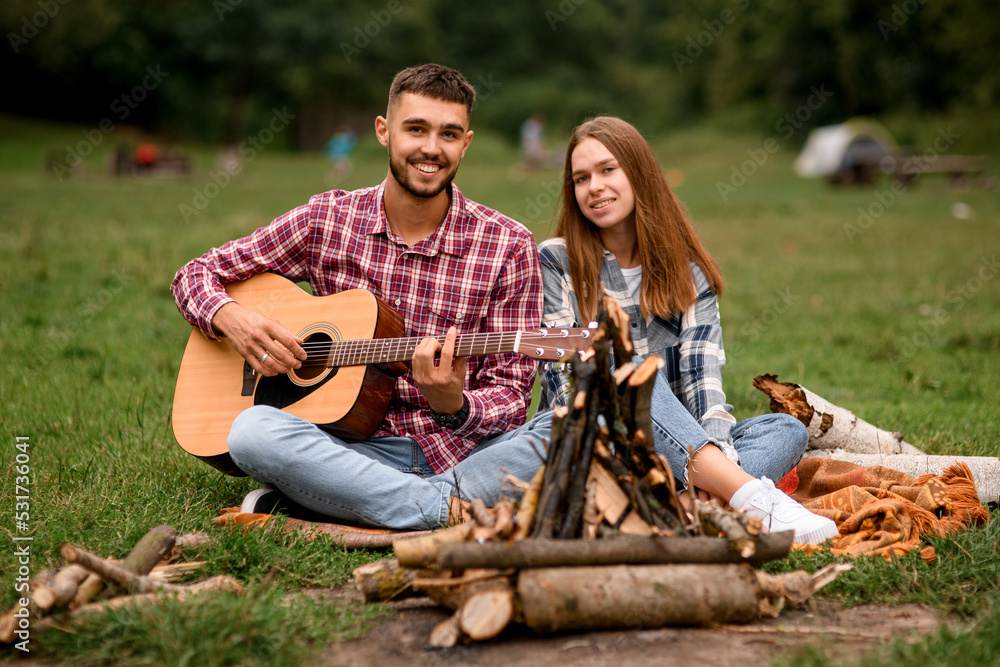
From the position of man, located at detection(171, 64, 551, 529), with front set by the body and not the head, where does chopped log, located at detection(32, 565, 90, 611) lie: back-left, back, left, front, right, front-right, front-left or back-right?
front-right

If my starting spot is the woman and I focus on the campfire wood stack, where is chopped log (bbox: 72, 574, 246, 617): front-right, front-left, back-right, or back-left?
front-right

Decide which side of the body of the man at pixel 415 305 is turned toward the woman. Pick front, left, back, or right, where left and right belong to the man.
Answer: left

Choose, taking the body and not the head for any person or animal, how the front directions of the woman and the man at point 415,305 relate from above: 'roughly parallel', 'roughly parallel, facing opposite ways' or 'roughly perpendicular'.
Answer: roughly parallel

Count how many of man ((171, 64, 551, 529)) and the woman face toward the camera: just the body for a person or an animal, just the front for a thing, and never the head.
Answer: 2

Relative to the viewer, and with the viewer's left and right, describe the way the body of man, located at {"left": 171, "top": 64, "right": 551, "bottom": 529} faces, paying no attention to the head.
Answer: facing the viewer

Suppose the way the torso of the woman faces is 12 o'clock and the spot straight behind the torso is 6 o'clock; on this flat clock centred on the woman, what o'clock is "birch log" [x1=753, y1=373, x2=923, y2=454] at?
The birch log is roughly at 8 o'clock from the woman.

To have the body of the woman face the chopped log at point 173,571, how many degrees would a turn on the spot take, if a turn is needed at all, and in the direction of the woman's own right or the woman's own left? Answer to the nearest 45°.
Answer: approximately 45° to the woman's own right

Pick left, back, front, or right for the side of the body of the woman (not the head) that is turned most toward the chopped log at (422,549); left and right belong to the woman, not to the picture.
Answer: front

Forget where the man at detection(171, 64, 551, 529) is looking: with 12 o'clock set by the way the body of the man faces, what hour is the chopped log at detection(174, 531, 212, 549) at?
The chopped log is roughly at 2 o'clock from the man.

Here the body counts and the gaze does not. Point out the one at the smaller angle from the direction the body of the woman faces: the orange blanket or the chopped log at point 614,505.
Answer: the chopped log

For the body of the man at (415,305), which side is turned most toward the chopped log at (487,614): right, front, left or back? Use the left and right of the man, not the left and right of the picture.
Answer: front

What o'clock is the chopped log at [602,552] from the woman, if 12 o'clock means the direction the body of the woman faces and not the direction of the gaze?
The chopped log is roughly at 12 o'clock from the woman.

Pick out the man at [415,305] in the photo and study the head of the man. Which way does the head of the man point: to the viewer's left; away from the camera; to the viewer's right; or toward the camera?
toward the camera

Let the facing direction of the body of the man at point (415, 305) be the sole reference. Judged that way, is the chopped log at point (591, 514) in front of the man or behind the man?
in front

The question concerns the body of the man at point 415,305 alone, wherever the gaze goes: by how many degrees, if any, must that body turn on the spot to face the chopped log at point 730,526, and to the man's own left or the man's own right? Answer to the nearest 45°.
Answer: approximately 45° to the man's own left
